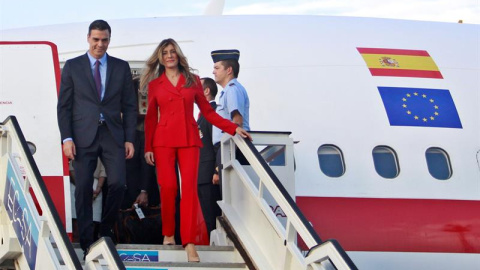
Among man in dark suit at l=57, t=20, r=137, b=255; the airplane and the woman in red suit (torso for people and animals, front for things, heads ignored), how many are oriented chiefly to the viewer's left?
1

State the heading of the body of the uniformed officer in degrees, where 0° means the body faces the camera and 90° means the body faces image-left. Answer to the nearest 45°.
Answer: approximately 90°

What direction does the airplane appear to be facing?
to the viewer's left

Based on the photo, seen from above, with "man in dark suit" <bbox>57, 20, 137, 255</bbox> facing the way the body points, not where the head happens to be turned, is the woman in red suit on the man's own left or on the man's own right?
on the man's own left

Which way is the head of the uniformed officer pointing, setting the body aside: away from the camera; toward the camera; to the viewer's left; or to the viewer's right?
to the viewer's left

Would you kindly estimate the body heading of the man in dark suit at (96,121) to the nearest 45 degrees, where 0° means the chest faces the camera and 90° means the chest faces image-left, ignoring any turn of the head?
approximately 0°

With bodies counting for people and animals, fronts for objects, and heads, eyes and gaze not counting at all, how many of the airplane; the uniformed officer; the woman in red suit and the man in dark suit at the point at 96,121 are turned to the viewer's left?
2

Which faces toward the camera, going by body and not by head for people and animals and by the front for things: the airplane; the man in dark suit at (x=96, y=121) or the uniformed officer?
the man in dark suit

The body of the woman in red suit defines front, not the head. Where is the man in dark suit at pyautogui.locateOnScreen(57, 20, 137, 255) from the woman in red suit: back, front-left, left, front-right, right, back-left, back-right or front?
right
